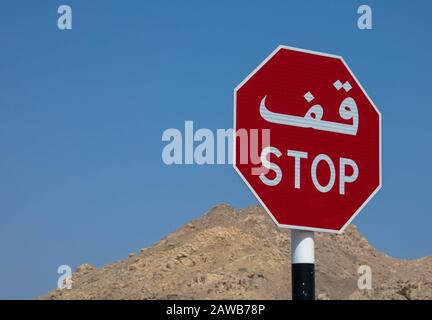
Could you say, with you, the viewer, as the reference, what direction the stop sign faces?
facing the viewer and to the right of the viewer
